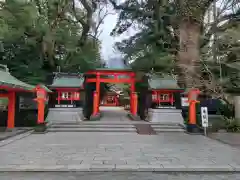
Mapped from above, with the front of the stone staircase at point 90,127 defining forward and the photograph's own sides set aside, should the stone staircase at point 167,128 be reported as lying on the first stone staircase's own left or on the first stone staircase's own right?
on the first stone staircase's own left

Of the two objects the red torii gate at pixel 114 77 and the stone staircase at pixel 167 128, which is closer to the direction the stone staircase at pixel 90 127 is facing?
the stone staircase

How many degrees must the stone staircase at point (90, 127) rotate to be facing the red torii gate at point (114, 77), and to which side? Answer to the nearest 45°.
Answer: approximately 180°

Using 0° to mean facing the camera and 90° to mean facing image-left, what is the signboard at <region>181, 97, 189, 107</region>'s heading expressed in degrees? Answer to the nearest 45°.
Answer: approximately 0°

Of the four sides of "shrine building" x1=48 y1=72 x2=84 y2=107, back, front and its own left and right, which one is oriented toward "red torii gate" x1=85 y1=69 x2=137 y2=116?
left

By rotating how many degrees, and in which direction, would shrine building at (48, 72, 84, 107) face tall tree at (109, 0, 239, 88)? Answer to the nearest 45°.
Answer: approximately 90° to its left

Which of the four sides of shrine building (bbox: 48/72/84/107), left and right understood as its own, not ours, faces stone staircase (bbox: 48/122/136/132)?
front

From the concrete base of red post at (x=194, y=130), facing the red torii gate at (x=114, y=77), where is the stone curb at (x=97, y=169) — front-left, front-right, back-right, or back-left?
back-left

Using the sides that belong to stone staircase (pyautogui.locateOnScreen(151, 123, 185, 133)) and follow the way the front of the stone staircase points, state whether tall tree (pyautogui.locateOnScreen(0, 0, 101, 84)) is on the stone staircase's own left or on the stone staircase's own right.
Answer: on the stone staircase's own right

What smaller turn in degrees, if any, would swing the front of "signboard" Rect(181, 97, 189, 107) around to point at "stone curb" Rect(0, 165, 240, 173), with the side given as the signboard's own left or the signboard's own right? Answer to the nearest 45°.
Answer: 0° — it already faces it
